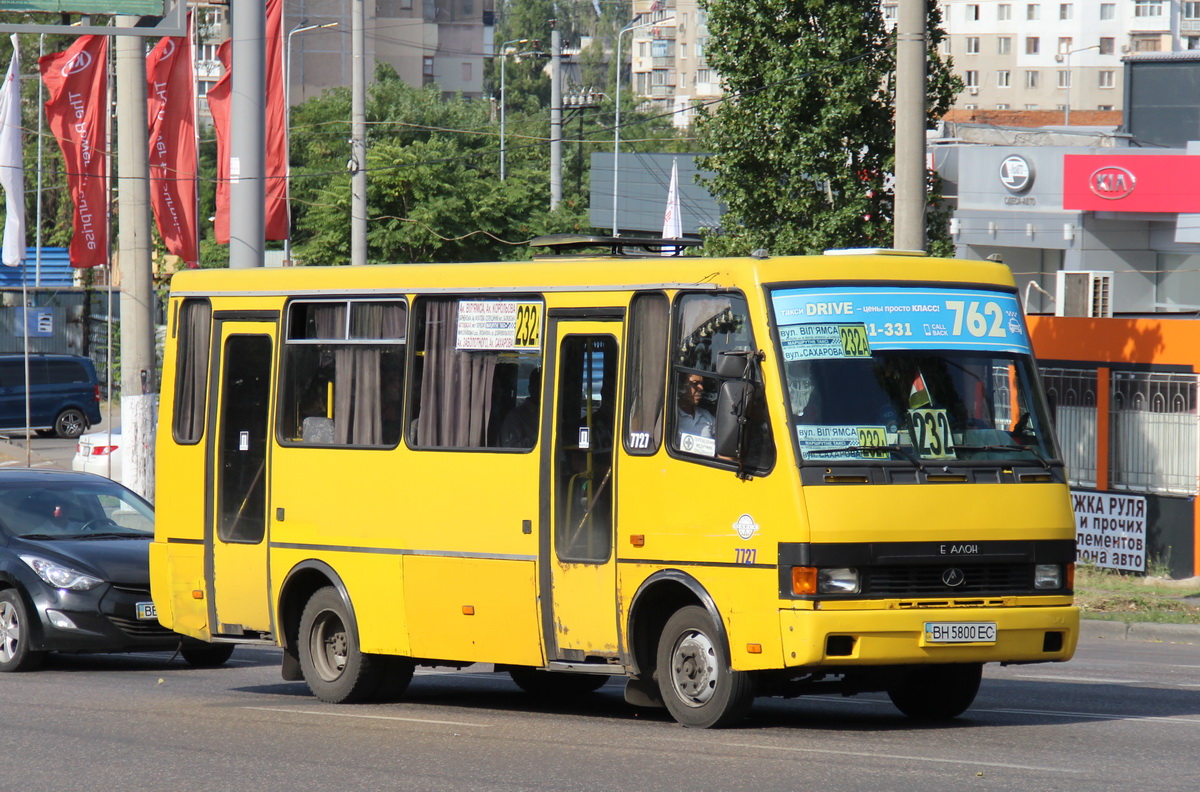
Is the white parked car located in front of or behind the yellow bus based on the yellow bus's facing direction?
behind

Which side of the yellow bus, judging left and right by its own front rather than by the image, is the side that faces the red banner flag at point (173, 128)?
back

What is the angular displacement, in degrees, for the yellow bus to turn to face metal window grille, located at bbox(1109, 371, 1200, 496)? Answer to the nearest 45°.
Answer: approximately 90° to its left

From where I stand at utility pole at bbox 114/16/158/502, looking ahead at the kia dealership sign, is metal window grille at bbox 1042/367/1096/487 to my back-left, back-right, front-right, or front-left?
front-right

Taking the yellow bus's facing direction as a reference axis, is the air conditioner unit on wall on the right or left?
on its left

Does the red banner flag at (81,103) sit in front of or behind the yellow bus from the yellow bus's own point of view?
behind

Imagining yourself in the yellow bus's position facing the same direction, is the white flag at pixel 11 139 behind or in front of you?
behind

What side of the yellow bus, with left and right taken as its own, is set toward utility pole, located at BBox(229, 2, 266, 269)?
back

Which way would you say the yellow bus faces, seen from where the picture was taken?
facing the viewer and to the right of the viewer
